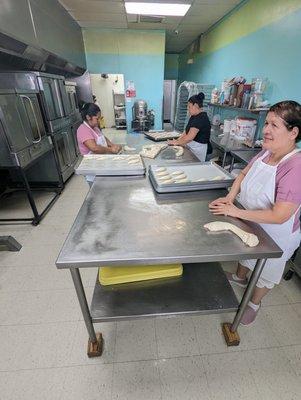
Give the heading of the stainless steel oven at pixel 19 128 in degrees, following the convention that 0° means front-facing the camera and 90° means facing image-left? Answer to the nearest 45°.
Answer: approximately 315°

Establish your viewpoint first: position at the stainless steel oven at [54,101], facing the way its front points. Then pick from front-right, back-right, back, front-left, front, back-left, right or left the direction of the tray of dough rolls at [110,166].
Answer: front-right

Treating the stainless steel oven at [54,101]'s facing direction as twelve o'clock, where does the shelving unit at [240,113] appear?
The shelving unit is roughly at 11 o'clock from the stainless steel oven.

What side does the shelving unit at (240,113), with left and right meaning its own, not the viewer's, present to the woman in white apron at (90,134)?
front

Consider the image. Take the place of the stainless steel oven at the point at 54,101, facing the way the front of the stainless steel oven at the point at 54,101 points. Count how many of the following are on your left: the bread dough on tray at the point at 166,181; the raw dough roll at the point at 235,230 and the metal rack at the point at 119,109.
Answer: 1

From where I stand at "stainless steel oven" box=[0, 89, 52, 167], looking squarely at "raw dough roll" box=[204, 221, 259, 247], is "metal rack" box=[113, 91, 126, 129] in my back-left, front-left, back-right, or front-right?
back-left

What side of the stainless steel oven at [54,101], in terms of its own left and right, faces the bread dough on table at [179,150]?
front

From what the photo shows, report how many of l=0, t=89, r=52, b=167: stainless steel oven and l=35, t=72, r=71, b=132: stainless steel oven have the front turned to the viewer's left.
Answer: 0

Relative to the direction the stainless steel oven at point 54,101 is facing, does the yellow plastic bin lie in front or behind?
in front
